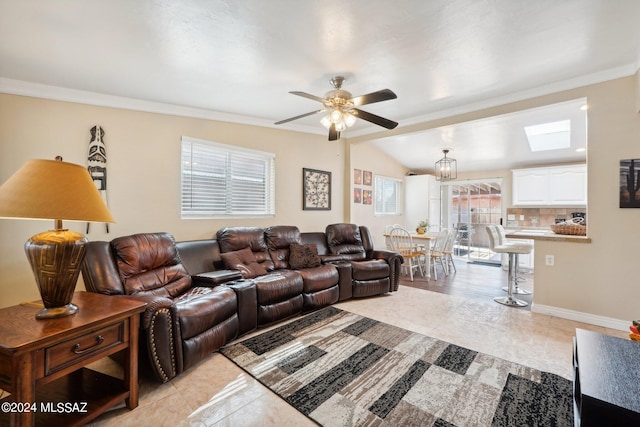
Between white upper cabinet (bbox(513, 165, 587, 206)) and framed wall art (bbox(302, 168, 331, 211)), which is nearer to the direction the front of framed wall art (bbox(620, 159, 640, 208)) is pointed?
the framed wall art

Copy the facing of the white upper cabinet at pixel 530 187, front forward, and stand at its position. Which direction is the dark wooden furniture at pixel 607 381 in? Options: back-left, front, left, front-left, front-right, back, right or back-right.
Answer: front

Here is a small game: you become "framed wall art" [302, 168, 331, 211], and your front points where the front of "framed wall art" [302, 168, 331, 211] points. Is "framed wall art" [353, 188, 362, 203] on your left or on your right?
on your left

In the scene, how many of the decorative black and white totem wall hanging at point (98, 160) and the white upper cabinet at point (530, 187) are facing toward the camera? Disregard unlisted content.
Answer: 2

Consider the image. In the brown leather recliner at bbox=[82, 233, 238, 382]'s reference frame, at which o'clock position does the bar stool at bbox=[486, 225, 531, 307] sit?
The bar stool is roughly at 11 o'clock from the brown leather recliner.

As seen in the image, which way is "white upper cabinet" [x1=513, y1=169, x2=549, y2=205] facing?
toward the camera

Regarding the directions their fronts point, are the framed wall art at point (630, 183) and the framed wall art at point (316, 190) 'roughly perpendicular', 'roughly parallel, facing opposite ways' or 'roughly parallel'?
roughly perpendicular

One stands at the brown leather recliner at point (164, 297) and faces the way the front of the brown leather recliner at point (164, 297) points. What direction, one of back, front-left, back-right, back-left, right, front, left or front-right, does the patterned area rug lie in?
front

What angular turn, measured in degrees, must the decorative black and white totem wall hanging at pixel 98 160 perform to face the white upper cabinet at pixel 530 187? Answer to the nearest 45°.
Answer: approximately 90° to its left

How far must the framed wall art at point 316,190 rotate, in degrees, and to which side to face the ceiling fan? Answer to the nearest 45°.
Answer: approximately 45° to its right

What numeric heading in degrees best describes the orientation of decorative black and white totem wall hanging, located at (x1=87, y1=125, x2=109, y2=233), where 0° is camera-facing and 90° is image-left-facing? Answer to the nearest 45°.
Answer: approximately 0°

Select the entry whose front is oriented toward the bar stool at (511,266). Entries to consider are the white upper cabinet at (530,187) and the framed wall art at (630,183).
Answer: the white upper cabinet

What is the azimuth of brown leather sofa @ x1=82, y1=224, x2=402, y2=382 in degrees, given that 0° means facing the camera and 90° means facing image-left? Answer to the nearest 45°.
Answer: approximately 315°

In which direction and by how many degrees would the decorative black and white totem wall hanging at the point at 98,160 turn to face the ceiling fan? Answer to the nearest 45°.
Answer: approximately 45° to its left

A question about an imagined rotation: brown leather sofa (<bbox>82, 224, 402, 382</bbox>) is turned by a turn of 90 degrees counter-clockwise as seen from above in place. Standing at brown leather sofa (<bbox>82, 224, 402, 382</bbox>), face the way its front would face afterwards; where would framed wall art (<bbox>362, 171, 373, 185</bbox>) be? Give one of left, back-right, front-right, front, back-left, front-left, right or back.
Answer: front

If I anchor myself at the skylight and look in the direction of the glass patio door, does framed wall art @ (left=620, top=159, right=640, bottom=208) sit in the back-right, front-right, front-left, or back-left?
back-left

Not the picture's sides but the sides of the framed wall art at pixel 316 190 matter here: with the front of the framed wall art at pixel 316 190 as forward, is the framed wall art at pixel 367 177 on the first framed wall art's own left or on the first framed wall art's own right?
on the first framed wall art's own left
